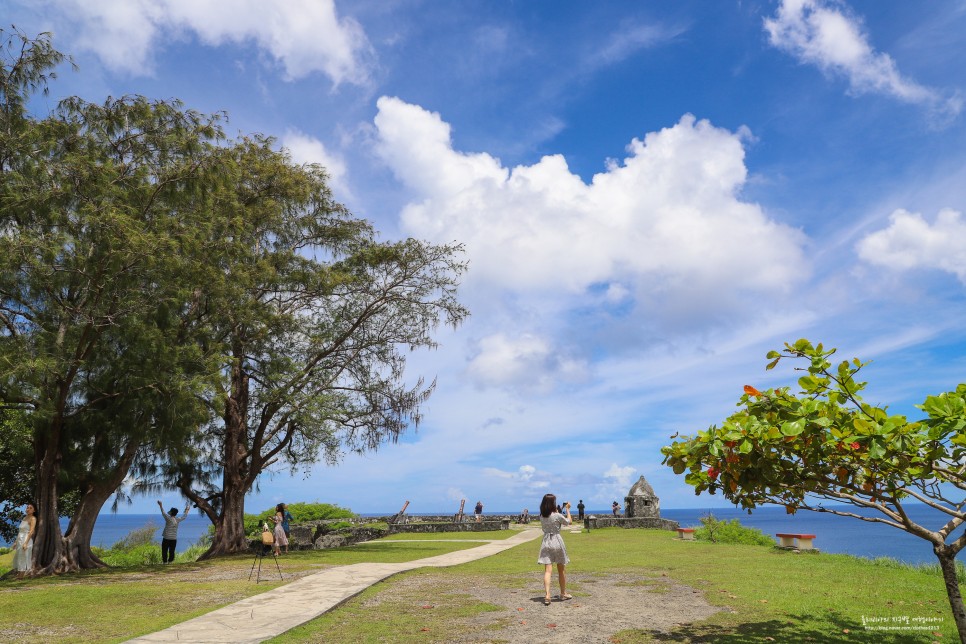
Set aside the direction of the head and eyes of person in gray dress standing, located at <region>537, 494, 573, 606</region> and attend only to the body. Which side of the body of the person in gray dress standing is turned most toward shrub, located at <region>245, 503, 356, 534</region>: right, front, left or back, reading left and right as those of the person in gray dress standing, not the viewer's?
left

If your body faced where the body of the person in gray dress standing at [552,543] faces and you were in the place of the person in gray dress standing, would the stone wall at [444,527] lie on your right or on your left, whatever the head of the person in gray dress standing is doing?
on your left

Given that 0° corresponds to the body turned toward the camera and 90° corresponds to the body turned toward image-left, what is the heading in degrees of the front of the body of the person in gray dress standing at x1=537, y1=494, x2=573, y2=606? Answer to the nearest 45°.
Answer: approximately 225°

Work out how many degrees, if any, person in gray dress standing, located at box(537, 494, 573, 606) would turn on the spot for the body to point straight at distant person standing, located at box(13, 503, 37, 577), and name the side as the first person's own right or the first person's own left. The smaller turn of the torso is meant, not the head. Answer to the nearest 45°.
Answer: approximately 135° to the first person's own left
